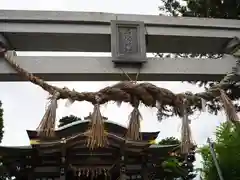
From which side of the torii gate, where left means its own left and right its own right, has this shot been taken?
front
